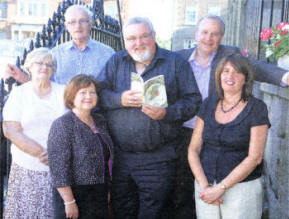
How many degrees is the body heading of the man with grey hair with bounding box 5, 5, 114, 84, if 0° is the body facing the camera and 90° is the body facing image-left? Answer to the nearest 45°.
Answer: approximately 0°

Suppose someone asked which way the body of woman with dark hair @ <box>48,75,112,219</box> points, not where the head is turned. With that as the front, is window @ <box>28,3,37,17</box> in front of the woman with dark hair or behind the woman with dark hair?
behind

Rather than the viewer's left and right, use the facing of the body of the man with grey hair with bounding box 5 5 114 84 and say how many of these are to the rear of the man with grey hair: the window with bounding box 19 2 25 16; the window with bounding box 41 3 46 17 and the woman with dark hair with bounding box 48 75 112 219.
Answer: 2

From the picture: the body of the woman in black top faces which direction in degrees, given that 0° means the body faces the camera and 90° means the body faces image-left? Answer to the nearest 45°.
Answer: approximately 45°

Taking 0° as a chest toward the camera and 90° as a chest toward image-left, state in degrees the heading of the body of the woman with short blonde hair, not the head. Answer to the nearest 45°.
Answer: approximately 315°
